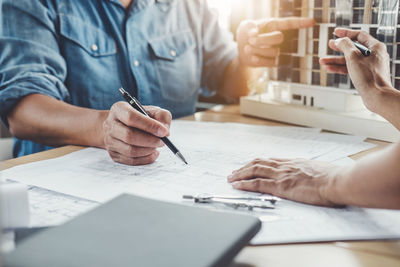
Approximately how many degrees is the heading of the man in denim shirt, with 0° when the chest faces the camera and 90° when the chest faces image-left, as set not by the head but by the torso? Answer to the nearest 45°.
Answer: approximately 315°
